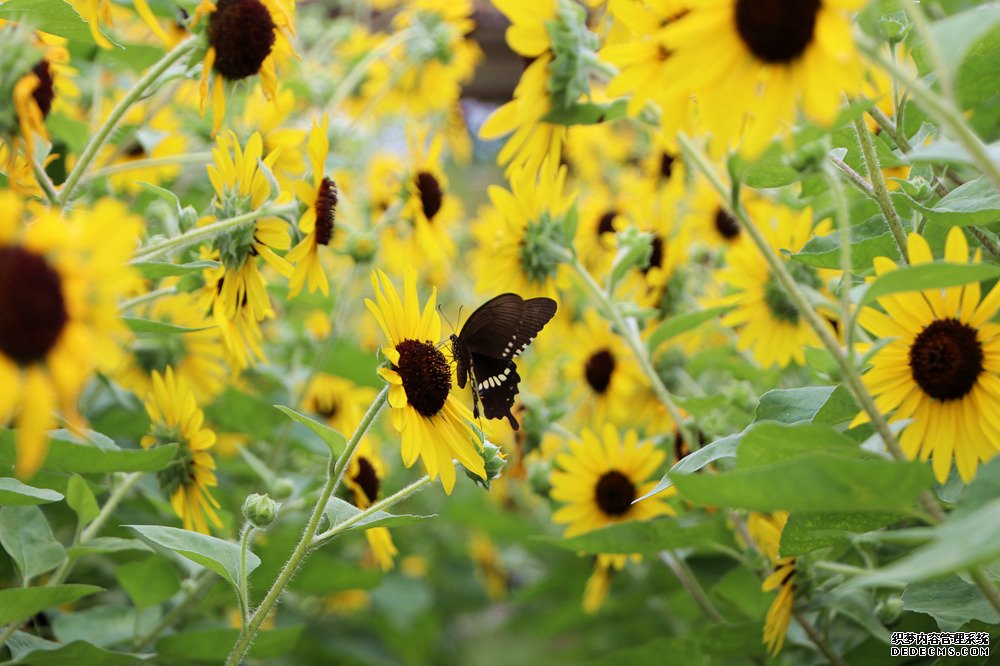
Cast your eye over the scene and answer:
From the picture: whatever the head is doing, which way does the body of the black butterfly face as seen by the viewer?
to the viewer's left

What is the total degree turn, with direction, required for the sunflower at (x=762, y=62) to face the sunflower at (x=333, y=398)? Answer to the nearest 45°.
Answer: approximately 135° to its right

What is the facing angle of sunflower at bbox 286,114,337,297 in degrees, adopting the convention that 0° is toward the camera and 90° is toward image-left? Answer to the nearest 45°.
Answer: approximately 270°

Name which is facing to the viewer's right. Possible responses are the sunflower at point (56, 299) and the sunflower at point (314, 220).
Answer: the sunflower at point (314, 220)

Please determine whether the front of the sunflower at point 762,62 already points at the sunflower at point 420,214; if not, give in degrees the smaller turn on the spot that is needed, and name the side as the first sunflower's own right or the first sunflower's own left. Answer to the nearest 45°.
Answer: approximately 135° to the first sunflower's own right

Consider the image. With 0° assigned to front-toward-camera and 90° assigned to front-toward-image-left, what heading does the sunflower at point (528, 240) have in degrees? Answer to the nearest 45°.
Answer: approximately 135°
